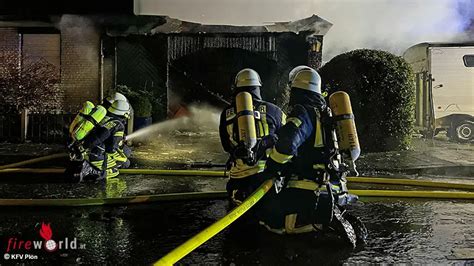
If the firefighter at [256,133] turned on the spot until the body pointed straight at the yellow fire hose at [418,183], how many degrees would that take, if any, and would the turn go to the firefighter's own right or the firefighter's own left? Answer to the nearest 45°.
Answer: approximately 45° to the firefighter's own right

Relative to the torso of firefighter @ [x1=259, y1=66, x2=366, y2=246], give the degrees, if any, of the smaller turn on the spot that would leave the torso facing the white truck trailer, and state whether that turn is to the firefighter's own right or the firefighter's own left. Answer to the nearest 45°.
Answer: approximately 45° to the firefighter's own right

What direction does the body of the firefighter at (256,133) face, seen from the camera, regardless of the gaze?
away from the camera

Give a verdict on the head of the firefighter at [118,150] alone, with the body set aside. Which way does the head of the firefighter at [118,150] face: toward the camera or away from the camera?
away from the camera

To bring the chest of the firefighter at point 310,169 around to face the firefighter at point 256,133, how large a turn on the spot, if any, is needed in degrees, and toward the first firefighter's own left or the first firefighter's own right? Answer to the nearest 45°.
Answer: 0° — they already face them

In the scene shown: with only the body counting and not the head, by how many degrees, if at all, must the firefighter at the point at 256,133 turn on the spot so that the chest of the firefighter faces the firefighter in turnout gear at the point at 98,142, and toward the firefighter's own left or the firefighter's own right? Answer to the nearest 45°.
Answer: approximately 45° to the firefighter's own left
